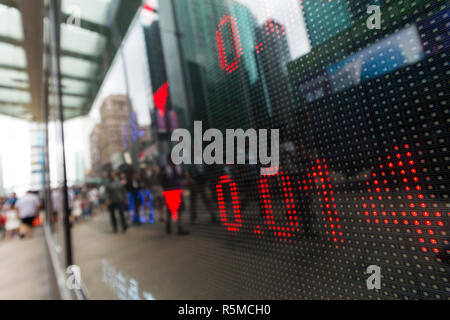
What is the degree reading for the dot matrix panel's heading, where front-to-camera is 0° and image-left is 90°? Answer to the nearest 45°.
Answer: approximately 45°

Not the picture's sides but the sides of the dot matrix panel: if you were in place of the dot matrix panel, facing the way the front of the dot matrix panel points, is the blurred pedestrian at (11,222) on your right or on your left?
on your right

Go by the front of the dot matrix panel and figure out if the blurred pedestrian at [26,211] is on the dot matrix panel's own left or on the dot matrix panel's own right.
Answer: on the dot matrix panel's own right
